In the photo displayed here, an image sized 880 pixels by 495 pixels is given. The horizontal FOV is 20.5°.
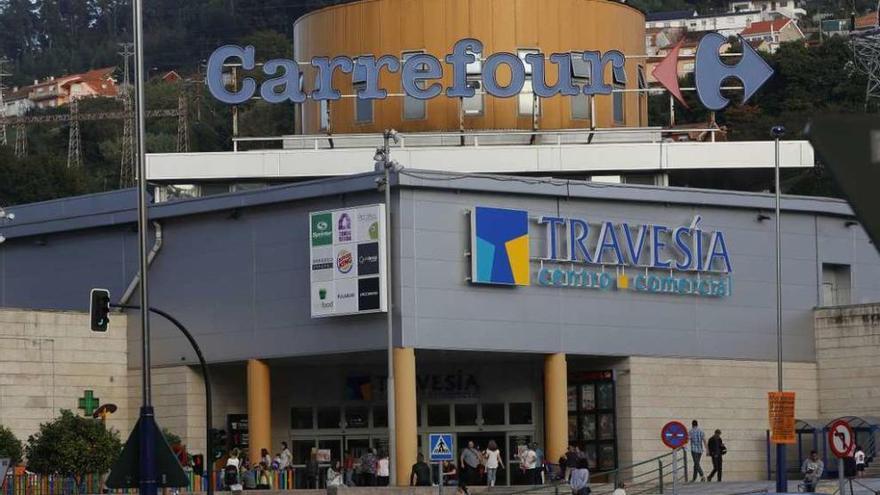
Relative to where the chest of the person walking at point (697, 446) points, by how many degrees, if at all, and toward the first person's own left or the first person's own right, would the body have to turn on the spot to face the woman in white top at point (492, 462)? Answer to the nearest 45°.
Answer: approximately 90° to the first person's own left

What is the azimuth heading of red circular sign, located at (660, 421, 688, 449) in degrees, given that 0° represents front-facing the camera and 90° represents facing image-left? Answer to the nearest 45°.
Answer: approximately 0°
